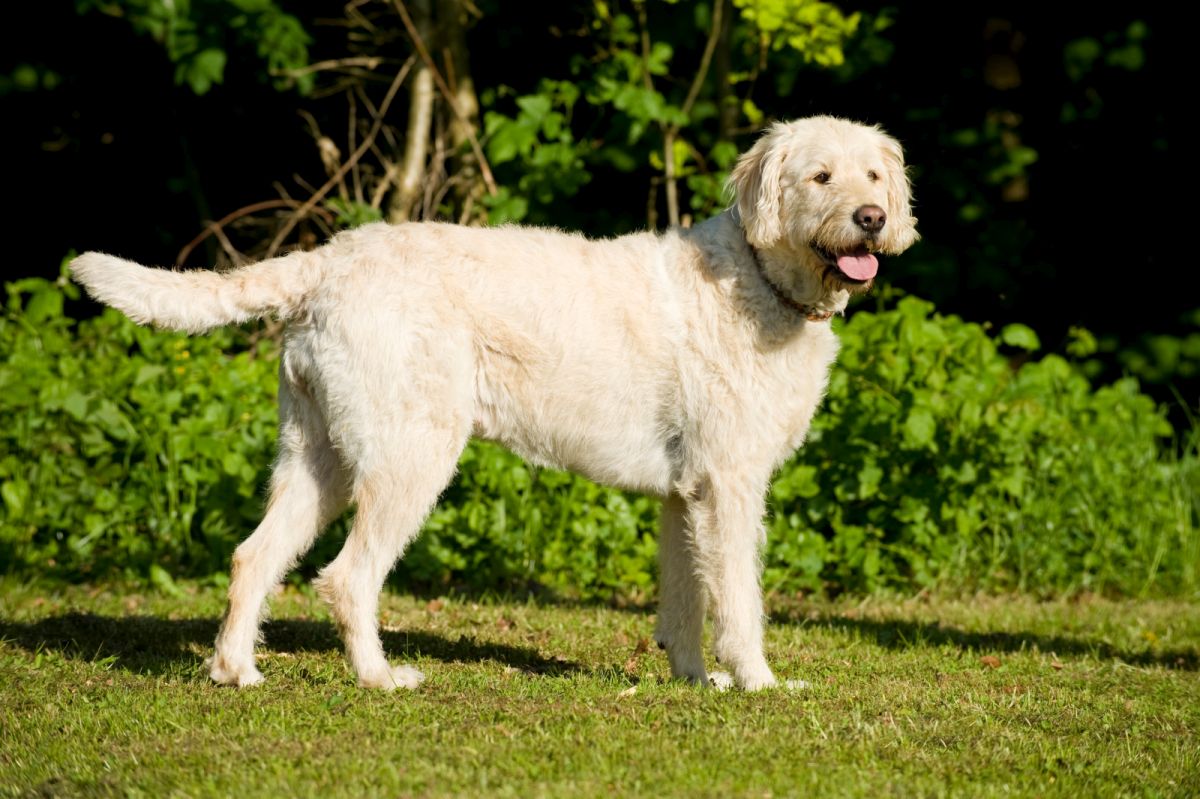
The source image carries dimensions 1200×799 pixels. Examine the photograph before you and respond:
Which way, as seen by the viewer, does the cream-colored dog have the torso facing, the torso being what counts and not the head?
to the viewer's right

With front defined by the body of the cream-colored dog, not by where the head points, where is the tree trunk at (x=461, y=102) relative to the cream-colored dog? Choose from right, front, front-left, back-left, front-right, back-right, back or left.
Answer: left

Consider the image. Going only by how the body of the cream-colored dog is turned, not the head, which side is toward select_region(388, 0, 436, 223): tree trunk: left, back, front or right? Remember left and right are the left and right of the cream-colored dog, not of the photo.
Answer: left
